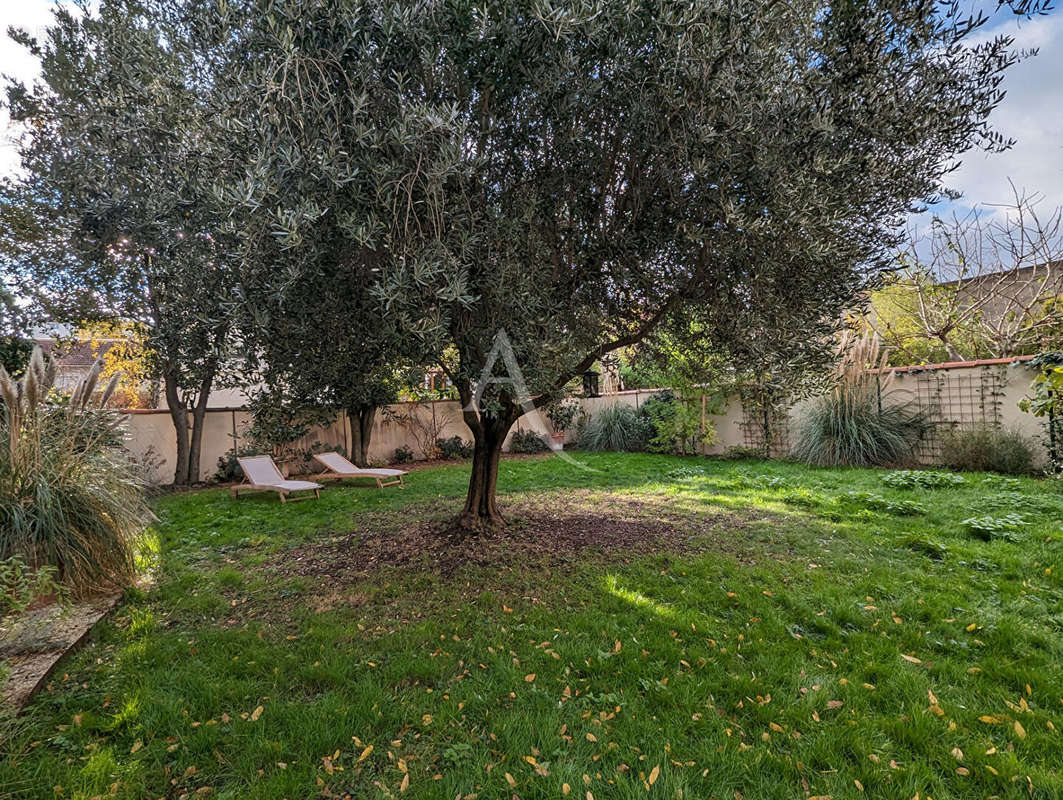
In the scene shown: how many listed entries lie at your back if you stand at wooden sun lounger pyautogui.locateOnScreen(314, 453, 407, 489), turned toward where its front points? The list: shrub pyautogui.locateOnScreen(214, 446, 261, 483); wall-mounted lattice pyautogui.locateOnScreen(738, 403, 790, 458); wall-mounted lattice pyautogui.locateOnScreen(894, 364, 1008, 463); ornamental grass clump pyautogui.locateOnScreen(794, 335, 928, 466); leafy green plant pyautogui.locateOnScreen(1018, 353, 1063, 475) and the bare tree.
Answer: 1

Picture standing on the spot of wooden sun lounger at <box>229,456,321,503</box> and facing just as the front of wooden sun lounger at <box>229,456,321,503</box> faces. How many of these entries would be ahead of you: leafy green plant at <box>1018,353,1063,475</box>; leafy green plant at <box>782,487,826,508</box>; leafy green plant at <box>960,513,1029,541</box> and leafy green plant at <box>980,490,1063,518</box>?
4

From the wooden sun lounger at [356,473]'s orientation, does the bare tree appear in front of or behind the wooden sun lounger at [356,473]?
in front

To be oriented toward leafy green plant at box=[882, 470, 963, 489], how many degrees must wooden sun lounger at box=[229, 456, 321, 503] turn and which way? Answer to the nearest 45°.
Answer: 0° — it already faces it

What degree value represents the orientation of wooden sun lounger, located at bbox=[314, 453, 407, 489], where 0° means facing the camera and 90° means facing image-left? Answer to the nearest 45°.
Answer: approximately 315°

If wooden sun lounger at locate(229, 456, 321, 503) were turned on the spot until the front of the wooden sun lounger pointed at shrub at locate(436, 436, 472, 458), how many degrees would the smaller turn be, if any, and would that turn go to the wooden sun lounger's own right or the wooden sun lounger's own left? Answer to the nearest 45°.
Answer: approximately 90° to the wooden sun lounger's own left

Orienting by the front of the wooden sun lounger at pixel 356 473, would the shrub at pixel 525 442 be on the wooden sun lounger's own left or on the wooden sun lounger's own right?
on the wooden sun lounger's own left

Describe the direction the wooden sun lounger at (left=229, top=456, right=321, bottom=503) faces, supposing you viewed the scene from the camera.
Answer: facing the viewer and to the right of the viewer

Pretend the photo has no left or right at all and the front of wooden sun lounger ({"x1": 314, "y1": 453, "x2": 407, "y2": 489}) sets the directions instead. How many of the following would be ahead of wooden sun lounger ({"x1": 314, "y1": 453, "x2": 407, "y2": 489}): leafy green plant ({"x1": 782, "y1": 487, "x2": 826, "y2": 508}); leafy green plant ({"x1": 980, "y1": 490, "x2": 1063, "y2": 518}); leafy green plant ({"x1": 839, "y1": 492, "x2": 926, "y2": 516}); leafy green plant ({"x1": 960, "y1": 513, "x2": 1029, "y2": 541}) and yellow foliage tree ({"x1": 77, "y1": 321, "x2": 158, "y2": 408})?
4

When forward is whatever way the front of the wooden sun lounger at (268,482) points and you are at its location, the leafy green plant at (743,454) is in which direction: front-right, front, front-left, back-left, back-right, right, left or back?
front-left

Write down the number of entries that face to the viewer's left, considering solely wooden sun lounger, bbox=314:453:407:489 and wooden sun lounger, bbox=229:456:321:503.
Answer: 0

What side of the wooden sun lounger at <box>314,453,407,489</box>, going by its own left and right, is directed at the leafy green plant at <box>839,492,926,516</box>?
front

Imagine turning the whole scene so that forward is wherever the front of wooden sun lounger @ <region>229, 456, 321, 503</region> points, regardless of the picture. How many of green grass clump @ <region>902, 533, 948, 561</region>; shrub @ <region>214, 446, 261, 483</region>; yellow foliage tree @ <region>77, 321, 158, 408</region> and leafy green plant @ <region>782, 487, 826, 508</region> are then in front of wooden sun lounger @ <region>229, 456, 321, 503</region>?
2

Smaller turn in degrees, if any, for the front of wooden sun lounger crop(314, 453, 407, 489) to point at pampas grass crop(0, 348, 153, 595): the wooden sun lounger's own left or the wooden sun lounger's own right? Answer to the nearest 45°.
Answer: approximately 45° to the wooden sun lounger's own right

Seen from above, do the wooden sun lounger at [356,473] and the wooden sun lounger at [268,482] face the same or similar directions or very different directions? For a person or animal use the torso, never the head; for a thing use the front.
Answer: same or similar directions

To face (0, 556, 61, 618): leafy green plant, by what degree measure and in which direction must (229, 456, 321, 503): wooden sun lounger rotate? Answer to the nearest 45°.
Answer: approximately 45° to its right
